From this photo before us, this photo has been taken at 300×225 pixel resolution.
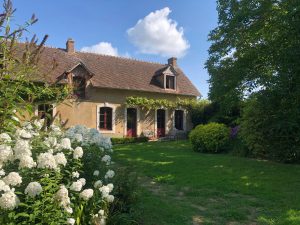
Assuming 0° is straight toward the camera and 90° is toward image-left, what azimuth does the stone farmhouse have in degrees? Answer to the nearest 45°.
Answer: approximately 315°

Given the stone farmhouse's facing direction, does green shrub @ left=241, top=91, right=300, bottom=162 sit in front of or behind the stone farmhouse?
in front

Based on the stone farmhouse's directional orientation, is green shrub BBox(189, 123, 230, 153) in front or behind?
in front

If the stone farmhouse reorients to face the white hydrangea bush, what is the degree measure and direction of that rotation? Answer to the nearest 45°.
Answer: approximately 45° to its right
